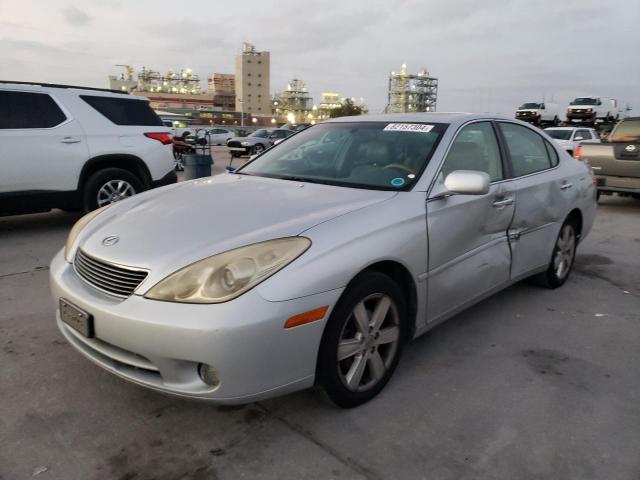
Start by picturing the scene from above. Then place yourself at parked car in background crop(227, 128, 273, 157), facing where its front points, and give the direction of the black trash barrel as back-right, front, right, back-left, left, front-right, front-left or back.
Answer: front-left

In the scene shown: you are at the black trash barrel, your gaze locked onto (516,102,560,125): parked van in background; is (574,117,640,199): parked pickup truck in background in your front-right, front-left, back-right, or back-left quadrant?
front-right

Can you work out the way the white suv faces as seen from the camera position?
facing to the left of the viewer

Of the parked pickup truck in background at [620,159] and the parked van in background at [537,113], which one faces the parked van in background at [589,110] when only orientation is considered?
the parked pickup truck in background at [620,159]

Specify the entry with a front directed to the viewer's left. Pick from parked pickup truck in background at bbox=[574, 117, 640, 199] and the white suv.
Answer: the white suv

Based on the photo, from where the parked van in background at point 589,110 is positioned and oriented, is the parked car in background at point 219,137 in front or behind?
in front

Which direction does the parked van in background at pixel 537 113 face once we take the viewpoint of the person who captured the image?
facing the viewer and to the left of the viewer

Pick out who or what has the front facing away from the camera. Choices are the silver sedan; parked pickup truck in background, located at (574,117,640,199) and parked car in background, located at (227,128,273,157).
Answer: parked pickup truck in background, located at (574,117,640,199)

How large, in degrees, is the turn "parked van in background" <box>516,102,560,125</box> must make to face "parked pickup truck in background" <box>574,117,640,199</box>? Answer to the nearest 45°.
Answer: approximately 45° to its left

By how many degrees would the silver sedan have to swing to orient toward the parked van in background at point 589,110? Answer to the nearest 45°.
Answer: approximately 180°

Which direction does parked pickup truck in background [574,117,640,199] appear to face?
away from the camera

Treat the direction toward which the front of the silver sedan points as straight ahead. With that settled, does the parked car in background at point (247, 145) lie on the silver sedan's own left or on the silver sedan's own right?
on the silver sedan's own right

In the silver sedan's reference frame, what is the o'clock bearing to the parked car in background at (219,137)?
The parked car in background is roughly at 4 o'clock from the silver sedan.

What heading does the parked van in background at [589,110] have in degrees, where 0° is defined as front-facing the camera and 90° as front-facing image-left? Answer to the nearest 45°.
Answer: approximately 45°

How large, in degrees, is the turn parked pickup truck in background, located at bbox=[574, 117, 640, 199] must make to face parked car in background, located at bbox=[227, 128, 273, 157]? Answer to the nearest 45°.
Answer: approximately 45° to its left
